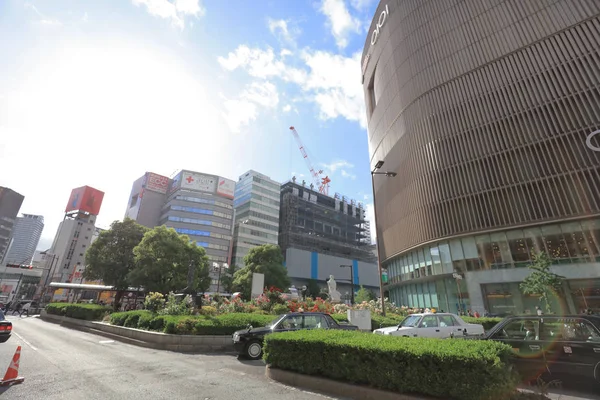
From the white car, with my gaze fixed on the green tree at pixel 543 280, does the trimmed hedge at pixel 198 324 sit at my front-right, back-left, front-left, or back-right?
back-left

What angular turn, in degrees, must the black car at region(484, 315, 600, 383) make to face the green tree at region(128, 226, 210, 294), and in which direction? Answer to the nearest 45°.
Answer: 0° — it already faces it

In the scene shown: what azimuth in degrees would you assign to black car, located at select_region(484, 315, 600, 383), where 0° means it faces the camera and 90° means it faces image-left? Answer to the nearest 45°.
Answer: approximately 90°

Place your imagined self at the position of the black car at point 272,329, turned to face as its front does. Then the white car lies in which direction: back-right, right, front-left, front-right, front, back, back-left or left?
back

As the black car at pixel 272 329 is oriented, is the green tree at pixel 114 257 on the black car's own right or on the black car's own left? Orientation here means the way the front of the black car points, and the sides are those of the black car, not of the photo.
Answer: on the black car's own right

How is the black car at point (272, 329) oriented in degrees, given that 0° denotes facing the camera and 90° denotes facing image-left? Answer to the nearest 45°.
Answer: approximately 90°

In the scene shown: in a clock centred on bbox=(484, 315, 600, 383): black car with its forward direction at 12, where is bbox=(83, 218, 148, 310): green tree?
The green tree is roughly at 12 o'clock from the black car.

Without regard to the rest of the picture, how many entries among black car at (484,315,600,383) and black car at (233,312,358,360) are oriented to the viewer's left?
2

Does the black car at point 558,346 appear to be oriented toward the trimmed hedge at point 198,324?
yes

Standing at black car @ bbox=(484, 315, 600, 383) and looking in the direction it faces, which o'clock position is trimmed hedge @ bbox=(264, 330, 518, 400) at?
The trimmed hedge is roughly at 10 o'clock from the black car.

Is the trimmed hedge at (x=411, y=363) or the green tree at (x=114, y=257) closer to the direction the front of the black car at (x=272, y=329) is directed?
the green tree

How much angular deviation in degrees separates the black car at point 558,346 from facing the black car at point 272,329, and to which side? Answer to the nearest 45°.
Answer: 0° — it already faces it

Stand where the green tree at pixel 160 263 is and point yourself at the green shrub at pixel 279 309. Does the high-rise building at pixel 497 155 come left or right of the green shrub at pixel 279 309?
left

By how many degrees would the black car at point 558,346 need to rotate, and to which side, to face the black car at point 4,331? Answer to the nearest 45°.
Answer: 0° — it already faces it

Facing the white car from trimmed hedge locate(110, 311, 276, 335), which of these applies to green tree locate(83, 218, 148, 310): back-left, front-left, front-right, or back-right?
back-left
